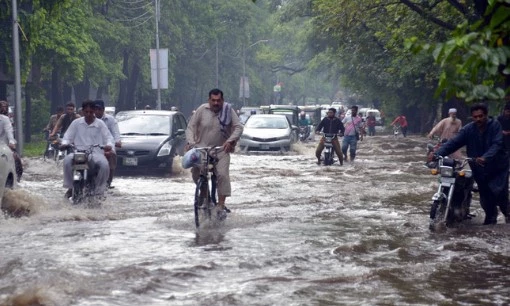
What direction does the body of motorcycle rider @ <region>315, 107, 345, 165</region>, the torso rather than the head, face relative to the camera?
toward the camera

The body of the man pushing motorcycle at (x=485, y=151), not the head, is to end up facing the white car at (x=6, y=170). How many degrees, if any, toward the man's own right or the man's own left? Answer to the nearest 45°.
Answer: approximately 45° to the man's own right

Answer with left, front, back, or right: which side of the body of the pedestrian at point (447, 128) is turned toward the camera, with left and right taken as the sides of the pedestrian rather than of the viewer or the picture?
front

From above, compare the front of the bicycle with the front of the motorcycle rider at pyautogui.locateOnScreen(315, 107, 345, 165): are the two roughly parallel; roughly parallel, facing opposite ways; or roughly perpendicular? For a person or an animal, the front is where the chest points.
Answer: roughly parallel

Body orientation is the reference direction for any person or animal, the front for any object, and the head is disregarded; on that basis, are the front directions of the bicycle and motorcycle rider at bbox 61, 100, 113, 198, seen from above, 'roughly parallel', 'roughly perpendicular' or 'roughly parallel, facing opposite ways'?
roughly parallel

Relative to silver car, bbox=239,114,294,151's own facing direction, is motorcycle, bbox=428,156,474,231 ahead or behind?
ahead

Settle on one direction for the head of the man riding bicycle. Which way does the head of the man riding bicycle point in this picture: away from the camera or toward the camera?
toward the camera

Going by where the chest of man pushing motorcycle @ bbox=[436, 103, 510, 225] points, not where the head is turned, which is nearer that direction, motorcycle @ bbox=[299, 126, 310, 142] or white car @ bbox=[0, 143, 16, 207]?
the white car

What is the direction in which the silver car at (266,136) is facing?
toward the camera

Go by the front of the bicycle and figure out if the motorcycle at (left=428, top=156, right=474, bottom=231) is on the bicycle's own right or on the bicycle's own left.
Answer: on the bicycle's own left

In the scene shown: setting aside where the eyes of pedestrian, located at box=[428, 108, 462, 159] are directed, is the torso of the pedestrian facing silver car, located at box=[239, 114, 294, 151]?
no

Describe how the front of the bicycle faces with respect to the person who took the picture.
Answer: facing the viewer

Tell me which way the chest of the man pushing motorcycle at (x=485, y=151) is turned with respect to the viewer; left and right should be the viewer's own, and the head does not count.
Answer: facing the viewer and to the left of the viewer

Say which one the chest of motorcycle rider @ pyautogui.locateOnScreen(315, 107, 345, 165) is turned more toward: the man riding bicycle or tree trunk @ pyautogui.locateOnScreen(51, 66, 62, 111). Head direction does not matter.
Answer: the man riding bicycle
